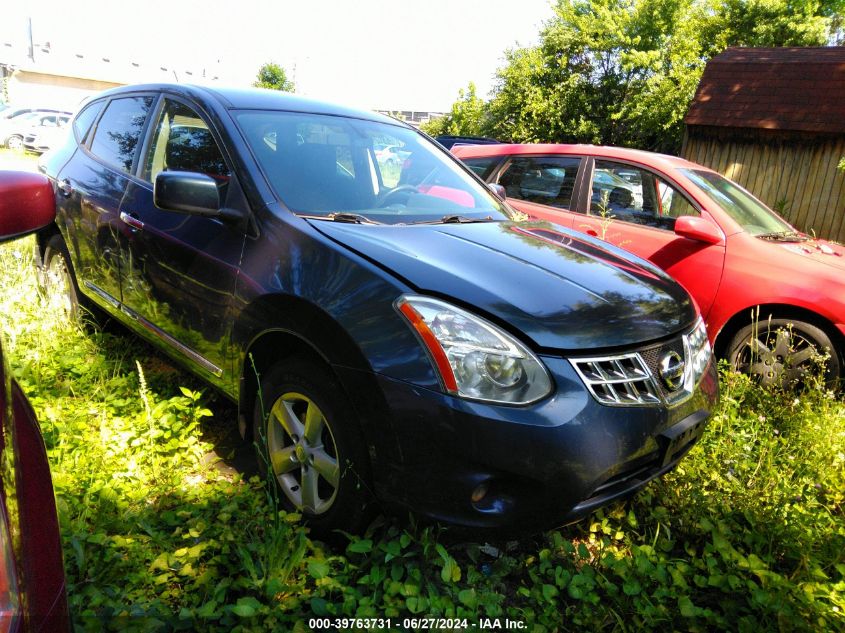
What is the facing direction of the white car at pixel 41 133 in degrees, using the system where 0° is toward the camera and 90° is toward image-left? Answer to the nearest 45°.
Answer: approximately 45°

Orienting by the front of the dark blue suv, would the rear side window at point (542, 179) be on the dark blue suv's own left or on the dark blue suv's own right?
on the dark blue suv's own left

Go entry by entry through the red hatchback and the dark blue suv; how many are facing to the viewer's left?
0

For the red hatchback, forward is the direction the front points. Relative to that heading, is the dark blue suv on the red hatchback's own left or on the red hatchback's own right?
on the red hatchback's own right

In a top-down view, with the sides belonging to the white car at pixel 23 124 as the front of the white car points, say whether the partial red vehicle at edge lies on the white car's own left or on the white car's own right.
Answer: on the white car's own left

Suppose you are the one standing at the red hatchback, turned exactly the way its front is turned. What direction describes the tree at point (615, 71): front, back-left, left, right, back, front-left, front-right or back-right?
back-left

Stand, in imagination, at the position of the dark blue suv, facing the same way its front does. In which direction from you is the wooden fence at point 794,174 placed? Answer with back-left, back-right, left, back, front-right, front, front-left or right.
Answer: left
